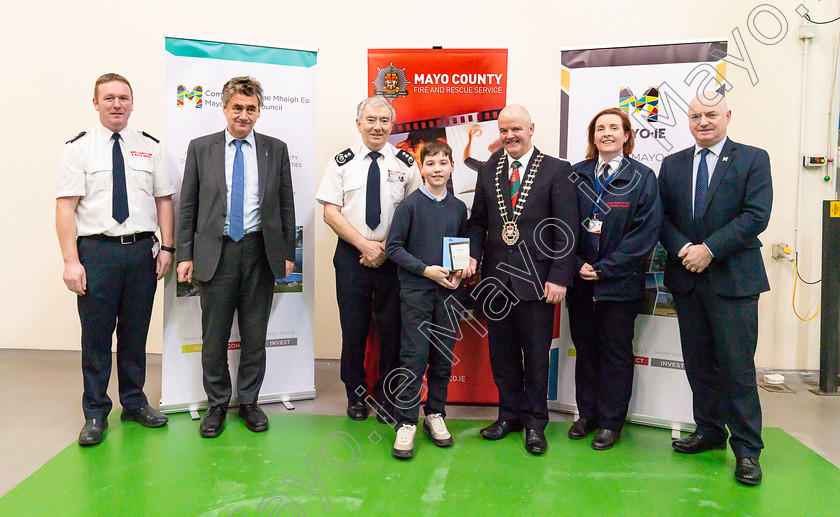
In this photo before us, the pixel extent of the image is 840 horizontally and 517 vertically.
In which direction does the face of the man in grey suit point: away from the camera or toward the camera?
toward the camera

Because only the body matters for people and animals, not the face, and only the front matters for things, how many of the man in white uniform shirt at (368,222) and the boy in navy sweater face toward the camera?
2

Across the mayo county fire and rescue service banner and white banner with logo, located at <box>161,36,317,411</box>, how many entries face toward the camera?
2

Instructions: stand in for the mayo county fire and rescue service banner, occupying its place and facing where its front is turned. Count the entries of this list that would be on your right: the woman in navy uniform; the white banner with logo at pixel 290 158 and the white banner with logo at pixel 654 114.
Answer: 1

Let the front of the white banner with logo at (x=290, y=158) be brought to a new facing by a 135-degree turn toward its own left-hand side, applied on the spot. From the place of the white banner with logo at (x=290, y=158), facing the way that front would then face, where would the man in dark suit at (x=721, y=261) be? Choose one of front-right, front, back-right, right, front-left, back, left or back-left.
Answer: right

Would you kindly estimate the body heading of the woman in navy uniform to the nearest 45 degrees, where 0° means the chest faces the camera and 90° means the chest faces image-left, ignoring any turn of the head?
approximately 45°

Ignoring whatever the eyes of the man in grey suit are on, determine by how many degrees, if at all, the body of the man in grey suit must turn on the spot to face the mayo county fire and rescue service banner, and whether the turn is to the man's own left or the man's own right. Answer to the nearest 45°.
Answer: approximately 90° to the man's own left

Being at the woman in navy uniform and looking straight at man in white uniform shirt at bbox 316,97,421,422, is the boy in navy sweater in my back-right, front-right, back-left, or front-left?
front-left

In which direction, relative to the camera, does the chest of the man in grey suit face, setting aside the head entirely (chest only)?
toward the camera

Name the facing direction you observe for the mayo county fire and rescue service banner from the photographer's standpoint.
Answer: facing the viewer

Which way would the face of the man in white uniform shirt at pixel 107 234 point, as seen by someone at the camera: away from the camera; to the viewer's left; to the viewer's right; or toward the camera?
toward the camera

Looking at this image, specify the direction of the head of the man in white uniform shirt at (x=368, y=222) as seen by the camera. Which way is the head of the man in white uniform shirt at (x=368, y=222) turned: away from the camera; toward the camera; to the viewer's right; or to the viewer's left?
toward the camera

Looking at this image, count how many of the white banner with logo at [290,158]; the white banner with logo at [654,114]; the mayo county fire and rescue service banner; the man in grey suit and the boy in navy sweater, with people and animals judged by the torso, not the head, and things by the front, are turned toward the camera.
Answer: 5
